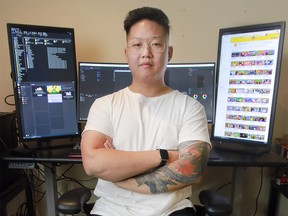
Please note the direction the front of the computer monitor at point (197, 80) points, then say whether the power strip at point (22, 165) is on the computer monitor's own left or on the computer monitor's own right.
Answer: on the computer monitor's own right

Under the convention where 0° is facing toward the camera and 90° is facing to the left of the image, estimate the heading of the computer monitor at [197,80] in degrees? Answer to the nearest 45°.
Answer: approximately 0°

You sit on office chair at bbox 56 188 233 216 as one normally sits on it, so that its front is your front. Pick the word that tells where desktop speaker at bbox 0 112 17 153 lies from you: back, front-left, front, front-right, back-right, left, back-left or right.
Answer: back-right

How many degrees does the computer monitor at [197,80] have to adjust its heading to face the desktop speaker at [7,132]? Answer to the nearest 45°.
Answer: approximately 90° to its right

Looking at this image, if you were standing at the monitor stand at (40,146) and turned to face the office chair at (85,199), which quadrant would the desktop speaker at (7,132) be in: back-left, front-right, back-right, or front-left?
back-right

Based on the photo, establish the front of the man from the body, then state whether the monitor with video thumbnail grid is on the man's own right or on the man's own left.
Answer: on the man's own left

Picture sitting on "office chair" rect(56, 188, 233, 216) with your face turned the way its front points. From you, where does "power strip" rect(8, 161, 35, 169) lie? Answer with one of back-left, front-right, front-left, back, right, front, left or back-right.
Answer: back-right

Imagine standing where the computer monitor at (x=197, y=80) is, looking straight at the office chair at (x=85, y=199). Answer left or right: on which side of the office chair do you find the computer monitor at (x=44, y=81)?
right
